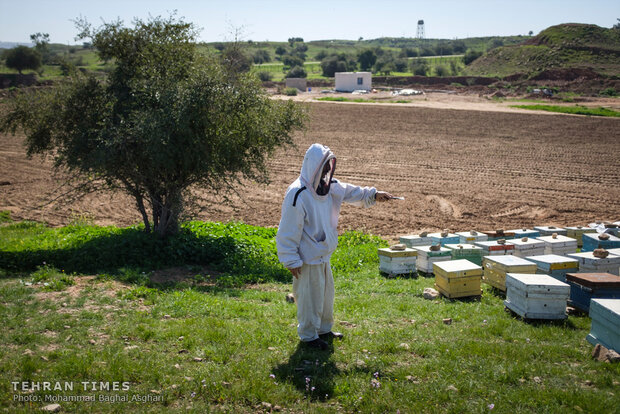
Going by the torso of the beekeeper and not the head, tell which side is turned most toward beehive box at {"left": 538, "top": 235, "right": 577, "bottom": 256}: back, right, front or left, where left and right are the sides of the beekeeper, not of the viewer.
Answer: left

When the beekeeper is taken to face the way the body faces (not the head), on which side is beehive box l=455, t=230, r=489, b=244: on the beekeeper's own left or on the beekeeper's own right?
on the beekeeper's own left

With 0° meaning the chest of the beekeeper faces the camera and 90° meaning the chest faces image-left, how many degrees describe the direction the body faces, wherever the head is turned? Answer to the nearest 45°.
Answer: approximately 315°

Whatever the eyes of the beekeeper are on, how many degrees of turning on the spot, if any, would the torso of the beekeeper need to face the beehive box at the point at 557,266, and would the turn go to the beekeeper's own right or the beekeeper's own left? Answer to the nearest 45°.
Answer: approximately 90° to the beekeeper's own left

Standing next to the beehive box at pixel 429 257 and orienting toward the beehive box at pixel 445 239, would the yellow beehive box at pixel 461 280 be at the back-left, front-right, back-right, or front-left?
back-right

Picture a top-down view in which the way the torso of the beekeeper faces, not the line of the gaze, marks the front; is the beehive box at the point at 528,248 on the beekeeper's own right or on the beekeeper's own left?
on the beekeeper's own left

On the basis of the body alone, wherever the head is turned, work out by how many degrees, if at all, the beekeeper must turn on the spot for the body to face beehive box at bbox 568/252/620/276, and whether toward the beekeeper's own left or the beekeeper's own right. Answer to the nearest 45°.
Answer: approximately 90° to the beekeeper's own left

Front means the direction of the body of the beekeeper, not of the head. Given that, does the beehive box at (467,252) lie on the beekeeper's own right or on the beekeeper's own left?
on the beekeeper's own left

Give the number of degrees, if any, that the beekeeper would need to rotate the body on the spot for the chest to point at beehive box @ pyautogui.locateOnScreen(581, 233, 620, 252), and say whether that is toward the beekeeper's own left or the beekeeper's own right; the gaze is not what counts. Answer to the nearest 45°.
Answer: approximately 90° to the beekeeper's own left

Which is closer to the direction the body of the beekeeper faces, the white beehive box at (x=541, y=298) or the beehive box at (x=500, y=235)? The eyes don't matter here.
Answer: the white beehive box

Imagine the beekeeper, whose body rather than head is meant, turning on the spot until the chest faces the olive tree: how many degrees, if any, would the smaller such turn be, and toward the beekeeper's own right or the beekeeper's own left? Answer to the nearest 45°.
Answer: approximately 180°

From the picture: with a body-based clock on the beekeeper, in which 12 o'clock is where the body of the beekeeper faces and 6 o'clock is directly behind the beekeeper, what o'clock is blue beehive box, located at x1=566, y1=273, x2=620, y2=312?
The blue beehive box is roughly at 10 o'clock from the beekeeper.

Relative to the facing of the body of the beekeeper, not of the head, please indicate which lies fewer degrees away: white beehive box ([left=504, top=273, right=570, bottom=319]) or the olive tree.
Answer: the white beehive box

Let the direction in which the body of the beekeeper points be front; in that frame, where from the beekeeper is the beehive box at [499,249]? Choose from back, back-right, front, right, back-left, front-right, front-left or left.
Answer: left
